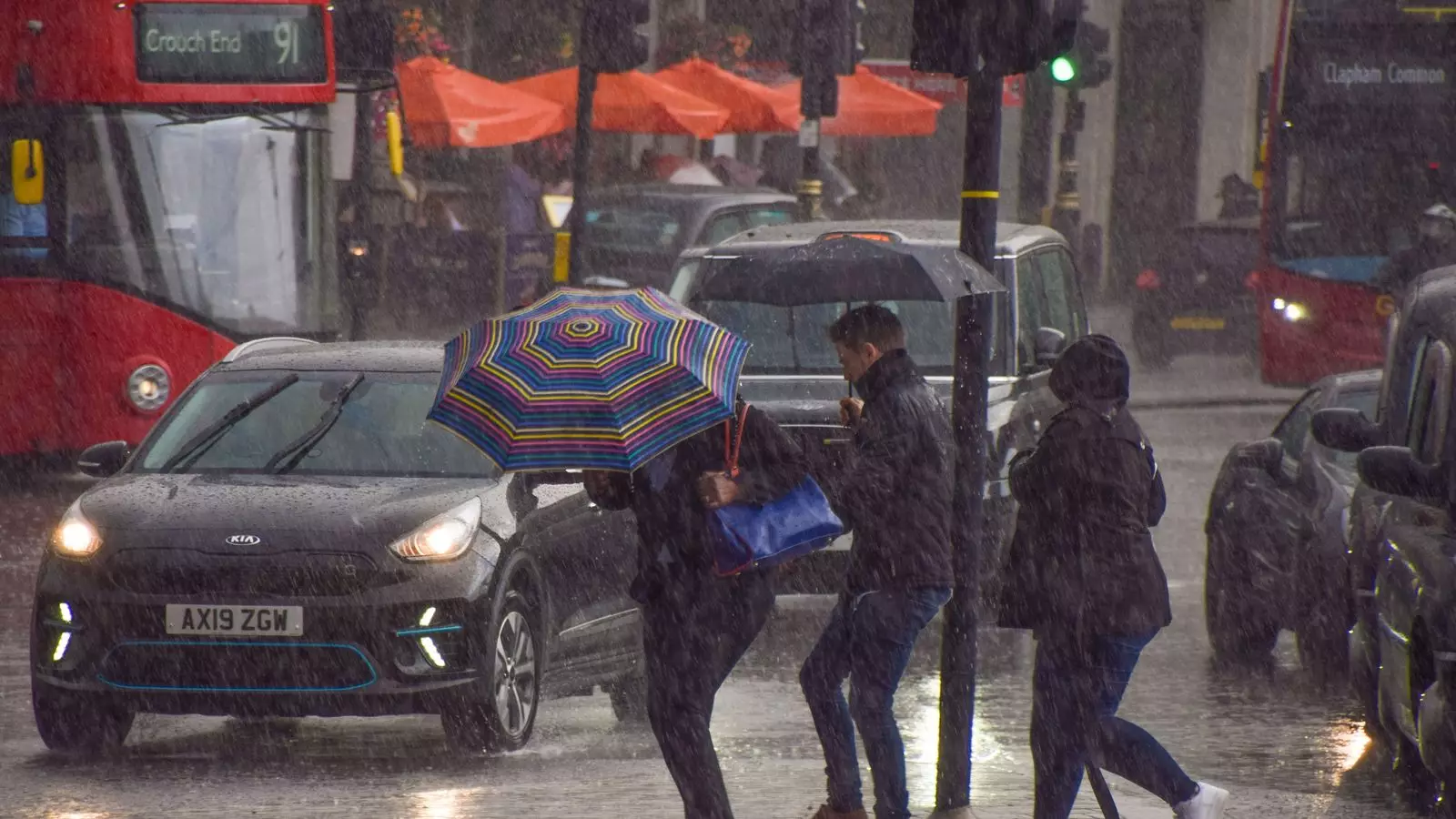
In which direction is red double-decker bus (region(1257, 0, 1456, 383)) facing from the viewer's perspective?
toward the camera

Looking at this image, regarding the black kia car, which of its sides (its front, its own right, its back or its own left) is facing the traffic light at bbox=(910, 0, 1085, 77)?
left

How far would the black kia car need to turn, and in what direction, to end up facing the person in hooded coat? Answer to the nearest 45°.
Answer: approximately 90° to its left

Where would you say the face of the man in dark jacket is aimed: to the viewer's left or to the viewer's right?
to the viewer's left

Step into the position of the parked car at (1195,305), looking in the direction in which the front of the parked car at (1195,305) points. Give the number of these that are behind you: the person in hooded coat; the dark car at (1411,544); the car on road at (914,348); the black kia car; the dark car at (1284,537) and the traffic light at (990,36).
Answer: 6

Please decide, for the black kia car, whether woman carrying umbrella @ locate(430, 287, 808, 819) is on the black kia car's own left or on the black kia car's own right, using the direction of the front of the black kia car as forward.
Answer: on the black kia car's own left

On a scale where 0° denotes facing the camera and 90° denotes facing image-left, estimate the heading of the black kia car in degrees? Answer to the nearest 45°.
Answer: approximately 45°

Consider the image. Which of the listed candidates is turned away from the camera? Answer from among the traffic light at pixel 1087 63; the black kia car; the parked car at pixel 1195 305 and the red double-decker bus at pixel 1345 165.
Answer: the parked car

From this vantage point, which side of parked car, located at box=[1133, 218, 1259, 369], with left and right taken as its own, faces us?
back
